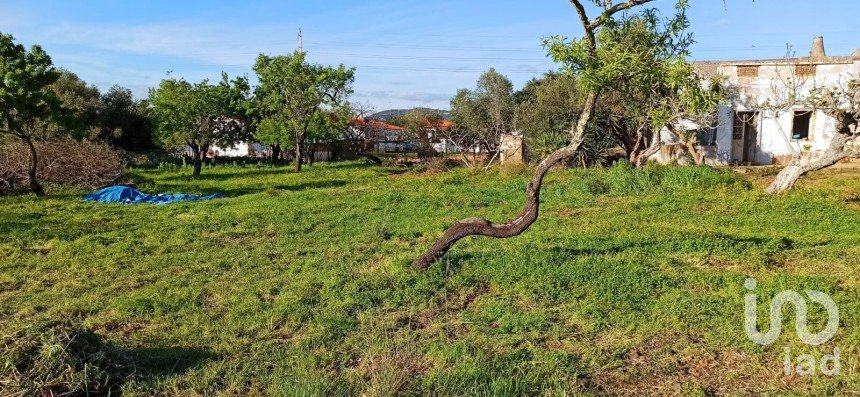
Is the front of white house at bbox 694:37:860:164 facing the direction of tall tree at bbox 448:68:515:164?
no

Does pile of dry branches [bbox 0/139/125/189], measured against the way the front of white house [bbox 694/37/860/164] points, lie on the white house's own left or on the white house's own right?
on the white house's own right

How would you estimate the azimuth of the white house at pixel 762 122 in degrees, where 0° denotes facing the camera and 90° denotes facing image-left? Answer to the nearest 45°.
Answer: approximately 0°

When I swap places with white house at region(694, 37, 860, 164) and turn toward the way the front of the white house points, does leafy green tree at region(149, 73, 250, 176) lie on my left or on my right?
on my right

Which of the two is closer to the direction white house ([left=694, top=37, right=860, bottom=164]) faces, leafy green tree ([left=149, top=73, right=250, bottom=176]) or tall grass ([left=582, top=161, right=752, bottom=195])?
the tall grass

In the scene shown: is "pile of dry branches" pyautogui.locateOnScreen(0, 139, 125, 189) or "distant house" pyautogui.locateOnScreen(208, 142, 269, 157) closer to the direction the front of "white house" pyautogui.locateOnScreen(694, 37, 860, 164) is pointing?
the pile of dry branches

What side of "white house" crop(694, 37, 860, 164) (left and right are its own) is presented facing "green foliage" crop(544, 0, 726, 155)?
front

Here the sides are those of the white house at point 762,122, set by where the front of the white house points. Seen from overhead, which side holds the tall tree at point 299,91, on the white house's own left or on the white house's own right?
on the white house's own right

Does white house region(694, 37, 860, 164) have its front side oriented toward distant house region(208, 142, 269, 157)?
no

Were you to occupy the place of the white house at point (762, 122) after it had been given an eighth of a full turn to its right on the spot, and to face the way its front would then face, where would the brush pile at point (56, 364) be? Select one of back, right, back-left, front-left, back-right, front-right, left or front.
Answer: front-left

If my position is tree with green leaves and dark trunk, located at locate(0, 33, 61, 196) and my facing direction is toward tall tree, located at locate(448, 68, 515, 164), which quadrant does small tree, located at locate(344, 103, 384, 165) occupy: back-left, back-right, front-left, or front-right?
front-left

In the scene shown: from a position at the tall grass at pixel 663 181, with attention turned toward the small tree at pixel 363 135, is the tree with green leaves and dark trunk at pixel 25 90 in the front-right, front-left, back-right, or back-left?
front-left

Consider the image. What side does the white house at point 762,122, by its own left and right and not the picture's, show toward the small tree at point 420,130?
right

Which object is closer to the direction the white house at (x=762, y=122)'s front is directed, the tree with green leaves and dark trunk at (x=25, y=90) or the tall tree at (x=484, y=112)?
the tree with green leaves and dark trunk

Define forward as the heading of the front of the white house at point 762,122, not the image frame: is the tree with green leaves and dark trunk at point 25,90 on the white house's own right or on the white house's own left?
on the white house's own right

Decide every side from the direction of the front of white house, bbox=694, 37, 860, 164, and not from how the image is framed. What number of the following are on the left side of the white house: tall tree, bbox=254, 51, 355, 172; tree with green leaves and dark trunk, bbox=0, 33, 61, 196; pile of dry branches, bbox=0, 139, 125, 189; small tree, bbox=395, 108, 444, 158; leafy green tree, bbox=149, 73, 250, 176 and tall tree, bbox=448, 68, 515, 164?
0

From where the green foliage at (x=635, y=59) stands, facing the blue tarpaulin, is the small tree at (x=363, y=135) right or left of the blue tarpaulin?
right

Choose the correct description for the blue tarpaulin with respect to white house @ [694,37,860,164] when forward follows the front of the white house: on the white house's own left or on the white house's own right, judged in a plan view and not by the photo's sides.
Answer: on the white house's own right
